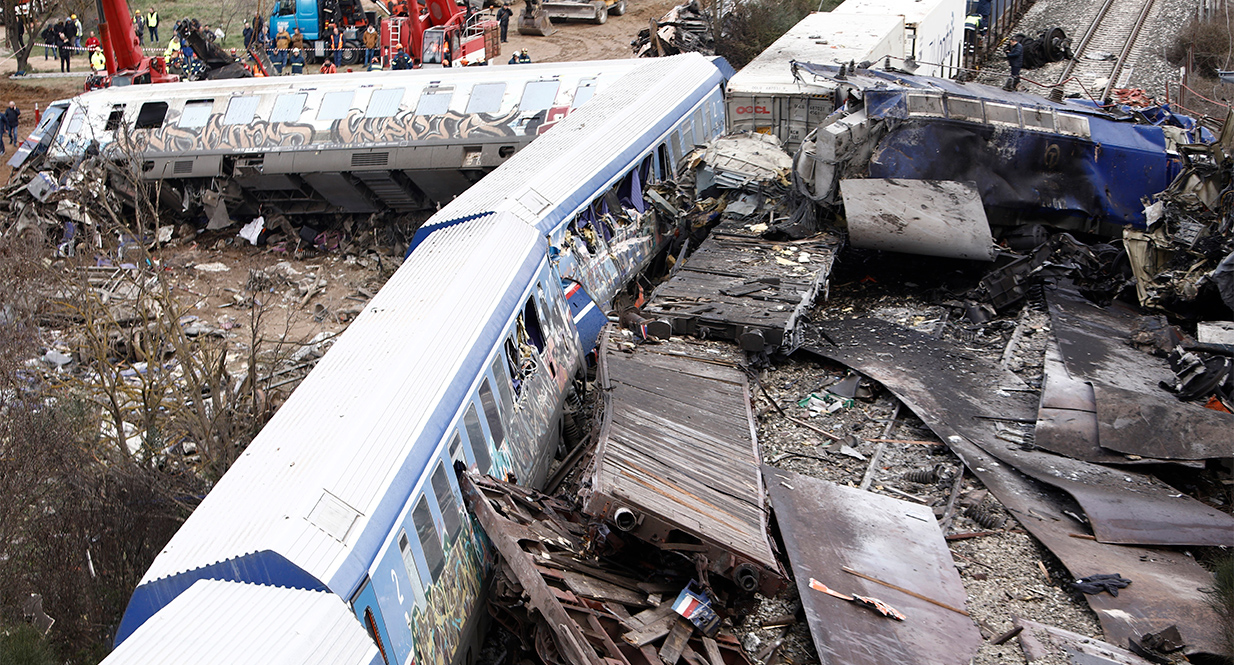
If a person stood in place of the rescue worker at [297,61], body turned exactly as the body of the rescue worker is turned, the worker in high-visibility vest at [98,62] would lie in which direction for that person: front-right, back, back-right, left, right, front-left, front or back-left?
right

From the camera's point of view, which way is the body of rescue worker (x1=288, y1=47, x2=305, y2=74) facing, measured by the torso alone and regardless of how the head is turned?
toward the camera

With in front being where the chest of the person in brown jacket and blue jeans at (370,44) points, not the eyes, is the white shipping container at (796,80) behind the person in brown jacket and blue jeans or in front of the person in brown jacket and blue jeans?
in front

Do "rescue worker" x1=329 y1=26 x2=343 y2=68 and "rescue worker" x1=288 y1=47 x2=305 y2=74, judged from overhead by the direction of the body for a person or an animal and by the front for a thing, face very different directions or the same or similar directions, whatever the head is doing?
same or similar directions

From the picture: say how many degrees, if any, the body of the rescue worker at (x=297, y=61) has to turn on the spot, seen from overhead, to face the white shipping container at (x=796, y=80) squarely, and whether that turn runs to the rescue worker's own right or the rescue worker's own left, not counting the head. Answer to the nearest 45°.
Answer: approximately 45° to the rescue worker's own left

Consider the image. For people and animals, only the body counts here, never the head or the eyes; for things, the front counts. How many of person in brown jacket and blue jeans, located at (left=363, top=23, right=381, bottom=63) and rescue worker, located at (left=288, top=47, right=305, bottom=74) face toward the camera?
2

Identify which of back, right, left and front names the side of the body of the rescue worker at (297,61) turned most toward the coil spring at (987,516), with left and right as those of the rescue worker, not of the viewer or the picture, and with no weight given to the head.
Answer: front

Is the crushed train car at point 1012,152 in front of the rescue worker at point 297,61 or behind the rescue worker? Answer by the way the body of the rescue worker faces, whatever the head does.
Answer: in front

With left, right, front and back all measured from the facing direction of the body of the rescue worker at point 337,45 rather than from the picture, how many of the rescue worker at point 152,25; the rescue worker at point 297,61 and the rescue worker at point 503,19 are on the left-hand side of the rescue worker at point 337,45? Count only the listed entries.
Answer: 1

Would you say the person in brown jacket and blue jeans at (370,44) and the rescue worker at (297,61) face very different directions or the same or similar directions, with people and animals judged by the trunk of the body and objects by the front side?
same or similar directions

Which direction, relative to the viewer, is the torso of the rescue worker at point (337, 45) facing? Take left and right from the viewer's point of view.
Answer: facing the viewer
